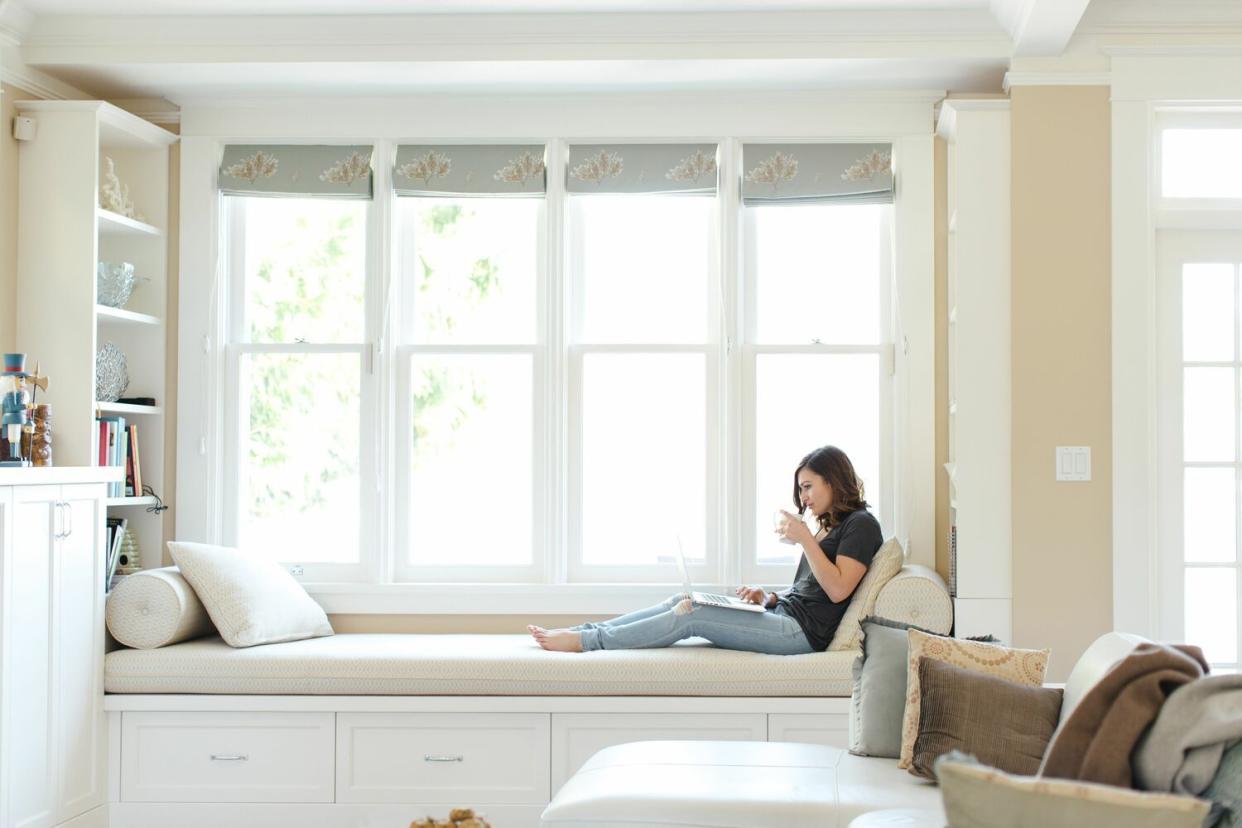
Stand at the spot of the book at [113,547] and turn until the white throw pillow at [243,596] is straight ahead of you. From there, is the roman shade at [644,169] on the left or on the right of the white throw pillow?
left

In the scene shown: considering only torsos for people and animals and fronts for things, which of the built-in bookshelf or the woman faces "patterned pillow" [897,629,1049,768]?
the built-in bookshelf

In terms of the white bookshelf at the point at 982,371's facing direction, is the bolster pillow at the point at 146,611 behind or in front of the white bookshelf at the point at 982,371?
in front

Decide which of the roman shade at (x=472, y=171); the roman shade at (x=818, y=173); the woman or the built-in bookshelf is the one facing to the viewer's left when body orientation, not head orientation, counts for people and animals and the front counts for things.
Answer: the woman

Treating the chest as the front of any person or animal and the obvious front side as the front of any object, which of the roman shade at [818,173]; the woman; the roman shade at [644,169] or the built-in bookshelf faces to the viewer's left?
the woman

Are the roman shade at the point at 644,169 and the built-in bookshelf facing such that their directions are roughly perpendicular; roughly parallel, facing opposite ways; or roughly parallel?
roughly perpendicular

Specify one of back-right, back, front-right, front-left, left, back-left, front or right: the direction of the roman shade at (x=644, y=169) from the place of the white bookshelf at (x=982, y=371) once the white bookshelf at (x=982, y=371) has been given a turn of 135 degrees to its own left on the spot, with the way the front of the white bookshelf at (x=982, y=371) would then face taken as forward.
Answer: back-right

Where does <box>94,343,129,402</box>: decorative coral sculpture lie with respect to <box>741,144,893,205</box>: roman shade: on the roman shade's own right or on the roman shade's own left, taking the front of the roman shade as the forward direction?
on the roman shade's own right

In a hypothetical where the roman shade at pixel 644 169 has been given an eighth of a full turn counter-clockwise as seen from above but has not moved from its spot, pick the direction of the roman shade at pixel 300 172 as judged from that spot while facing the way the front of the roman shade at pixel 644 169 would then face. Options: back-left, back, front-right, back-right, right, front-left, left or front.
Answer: back-right

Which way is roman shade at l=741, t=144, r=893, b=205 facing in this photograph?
toward the camera

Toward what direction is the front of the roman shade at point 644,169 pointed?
toward the camera

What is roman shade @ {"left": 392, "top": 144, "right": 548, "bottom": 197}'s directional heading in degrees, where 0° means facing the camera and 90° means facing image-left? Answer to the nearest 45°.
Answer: approximately 0°

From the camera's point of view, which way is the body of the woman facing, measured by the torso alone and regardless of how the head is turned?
to the viewer's left

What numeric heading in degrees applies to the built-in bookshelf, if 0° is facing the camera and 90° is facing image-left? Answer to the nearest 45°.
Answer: approximately 315°

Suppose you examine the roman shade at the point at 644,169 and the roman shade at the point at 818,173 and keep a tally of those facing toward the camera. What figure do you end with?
2
